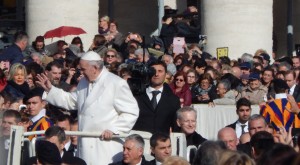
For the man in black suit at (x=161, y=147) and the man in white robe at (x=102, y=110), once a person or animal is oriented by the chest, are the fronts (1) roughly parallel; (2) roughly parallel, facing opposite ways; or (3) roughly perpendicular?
roughly perpendicular

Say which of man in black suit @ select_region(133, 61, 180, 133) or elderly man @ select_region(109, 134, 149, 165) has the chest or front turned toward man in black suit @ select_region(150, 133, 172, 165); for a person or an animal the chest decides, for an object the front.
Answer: man in black suit @ select_region(133, 61, 180, 133)

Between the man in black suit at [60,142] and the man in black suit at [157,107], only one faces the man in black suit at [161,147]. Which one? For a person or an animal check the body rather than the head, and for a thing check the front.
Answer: the man in black suit at [157,107]
